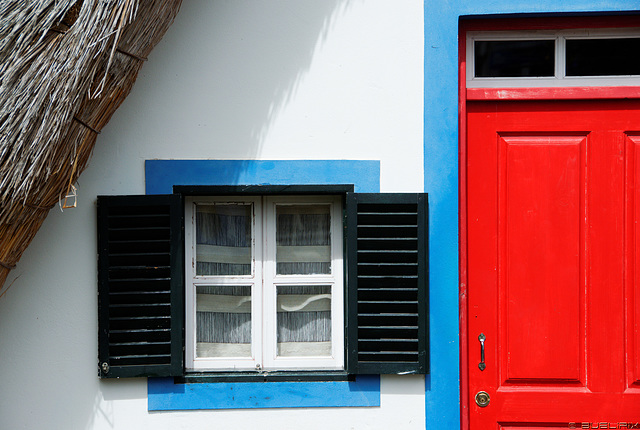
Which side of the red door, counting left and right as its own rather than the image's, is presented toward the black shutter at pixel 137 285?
right

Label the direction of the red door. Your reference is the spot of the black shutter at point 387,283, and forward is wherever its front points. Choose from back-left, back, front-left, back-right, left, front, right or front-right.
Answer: left

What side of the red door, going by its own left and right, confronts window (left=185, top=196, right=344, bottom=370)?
right

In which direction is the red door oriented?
toward the camera

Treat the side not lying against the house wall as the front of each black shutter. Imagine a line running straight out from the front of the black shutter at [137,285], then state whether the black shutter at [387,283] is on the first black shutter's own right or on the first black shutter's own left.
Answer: on the first black shutter's own left

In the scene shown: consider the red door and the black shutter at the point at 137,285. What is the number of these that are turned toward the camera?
2

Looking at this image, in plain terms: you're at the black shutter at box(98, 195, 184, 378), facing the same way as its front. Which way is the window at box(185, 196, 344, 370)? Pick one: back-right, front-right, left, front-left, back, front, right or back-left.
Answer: left

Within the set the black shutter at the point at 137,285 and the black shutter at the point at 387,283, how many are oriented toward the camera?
2

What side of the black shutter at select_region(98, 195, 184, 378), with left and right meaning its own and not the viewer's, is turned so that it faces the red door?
left

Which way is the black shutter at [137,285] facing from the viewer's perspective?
toward the camera

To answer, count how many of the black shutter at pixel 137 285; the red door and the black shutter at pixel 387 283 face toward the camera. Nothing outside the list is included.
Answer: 3
